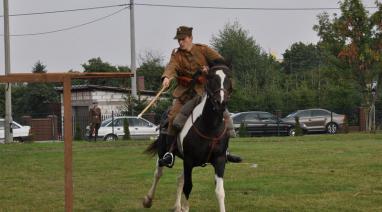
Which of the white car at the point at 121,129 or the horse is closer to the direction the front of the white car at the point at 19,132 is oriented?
the white car

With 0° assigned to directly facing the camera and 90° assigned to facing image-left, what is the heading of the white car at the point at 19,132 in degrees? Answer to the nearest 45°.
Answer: approximately 270°

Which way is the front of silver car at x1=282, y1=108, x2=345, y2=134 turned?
to the viewer's left

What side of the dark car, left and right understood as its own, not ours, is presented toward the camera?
right

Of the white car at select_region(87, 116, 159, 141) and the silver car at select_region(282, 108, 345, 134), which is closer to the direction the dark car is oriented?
the silver car
